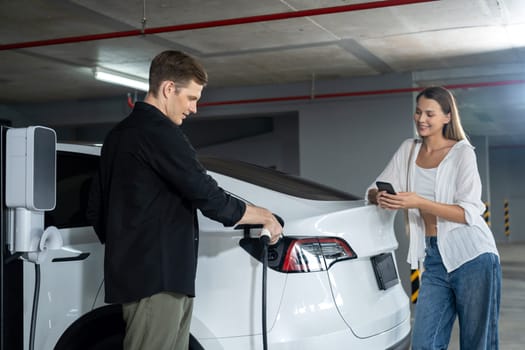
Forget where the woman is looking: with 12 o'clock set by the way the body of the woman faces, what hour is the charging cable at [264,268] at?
The charging cable is roughly at 12 o'clock from the woman.

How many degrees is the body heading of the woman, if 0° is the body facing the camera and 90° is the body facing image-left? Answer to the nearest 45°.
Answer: approximately 45°

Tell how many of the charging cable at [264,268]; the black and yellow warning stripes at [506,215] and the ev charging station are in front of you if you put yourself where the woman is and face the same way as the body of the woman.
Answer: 2

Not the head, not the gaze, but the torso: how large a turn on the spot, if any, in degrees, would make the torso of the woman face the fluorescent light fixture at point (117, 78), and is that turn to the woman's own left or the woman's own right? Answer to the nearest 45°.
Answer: approximately 90° to the woman's own right

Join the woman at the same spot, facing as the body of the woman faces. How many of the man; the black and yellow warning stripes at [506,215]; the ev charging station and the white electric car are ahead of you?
3

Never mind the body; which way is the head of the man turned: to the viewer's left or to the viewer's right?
to the viewer's right

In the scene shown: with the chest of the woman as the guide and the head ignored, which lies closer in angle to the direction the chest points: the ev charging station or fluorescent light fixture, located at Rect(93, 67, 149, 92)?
the ev charging station
